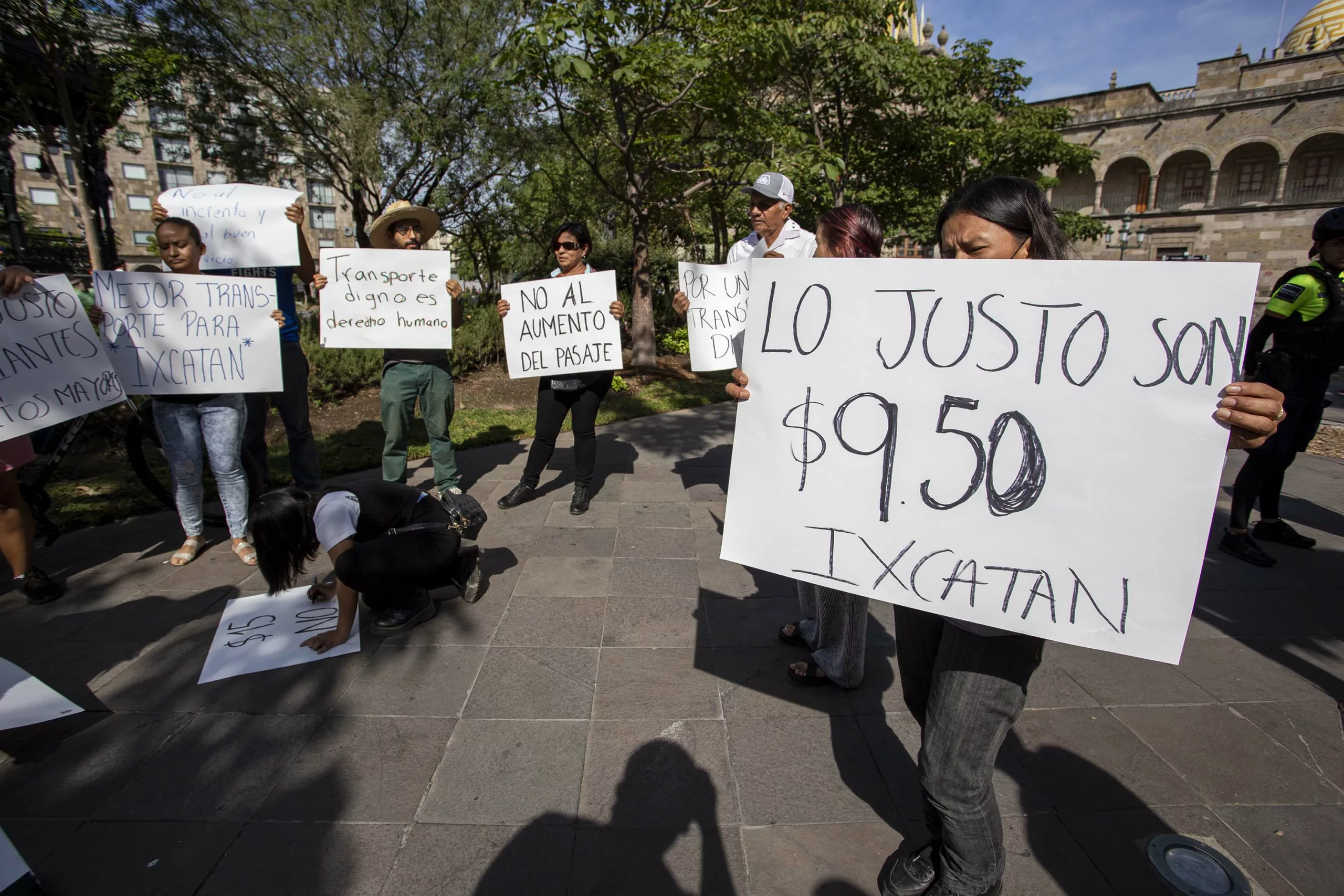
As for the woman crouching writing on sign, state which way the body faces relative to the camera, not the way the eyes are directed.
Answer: to the viewer's left

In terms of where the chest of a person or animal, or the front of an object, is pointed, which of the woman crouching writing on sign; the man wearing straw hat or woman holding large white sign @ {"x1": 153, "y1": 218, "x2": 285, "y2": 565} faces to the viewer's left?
the woman crouching writing on sign

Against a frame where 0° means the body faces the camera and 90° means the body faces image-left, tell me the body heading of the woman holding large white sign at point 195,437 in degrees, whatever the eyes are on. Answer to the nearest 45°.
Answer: approximately 0°

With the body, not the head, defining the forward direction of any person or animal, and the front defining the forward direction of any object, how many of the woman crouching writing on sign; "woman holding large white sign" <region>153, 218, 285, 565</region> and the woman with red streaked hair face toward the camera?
1

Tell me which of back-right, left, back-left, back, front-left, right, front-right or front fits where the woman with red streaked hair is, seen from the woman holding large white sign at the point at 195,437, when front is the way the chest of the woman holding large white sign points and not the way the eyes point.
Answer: front-left

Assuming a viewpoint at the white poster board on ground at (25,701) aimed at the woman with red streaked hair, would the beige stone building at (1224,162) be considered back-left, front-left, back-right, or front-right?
front-left

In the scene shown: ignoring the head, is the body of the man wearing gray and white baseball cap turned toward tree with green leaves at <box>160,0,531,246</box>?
no

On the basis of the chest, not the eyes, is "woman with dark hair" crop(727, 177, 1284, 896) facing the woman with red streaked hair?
no

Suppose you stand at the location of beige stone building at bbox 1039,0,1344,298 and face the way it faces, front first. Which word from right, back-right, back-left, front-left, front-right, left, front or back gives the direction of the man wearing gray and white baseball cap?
front-left

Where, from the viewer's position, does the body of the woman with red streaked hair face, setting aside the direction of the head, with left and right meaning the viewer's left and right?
facing to the left of the viewer

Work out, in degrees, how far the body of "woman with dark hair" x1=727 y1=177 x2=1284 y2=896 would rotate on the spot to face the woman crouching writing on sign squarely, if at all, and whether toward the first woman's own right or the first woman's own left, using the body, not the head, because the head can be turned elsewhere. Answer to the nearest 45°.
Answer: approximately 45° to the first woman's own right

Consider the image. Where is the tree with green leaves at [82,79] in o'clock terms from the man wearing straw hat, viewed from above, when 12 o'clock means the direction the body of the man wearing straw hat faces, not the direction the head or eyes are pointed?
The tree with green leaves is roughly at 5 o'clock from the man wearing straw hat.

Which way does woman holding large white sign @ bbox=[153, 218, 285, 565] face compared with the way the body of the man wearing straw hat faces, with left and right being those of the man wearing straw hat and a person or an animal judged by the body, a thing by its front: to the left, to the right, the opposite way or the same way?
the same way

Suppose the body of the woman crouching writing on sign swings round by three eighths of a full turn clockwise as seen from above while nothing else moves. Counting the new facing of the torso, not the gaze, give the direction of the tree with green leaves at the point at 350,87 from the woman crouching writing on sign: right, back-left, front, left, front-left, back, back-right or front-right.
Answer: front-left

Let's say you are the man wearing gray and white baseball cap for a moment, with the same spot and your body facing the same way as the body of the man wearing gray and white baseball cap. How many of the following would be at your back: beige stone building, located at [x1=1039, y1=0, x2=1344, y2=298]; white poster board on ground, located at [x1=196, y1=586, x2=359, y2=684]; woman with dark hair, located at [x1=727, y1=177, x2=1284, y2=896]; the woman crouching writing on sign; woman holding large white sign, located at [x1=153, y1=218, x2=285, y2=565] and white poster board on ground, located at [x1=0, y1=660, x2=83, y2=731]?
1

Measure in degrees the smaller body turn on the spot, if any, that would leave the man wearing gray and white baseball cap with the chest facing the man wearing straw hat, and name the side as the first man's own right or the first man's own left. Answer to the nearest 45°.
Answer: approximately 45° to the first man's own right

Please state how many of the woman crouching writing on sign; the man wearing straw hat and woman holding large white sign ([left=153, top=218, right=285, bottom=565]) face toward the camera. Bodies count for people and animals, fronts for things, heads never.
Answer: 2
